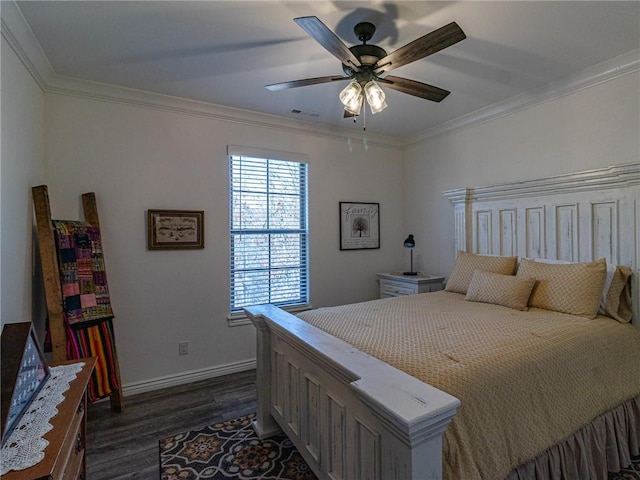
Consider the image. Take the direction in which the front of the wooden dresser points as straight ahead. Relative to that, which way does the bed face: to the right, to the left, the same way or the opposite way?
the opposite way

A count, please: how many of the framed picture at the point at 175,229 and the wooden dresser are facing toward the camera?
1

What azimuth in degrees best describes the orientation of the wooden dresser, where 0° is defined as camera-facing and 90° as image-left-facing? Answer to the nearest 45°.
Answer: approximately 270°

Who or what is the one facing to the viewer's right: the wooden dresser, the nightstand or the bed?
the wooden dresser

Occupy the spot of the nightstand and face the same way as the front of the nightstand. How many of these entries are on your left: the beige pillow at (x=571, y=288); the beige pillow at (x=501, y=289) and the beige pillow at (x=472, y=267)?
3

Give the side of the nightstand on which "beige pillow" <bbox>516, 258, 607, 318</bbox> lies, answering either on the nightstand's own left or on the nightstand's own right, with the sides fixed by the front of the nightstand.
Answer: on the nightstand's own left

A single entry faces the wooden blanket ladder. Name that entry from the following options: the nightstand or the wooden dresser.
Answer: the nightstand

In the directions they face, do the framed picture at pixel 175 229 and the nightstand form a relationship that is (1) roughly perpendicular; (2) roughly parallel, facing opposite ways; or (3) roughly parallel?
roughly perpendicular

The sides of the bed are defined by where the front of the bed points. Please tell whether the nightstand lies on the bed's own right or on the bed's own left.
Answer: on the bed's own right
